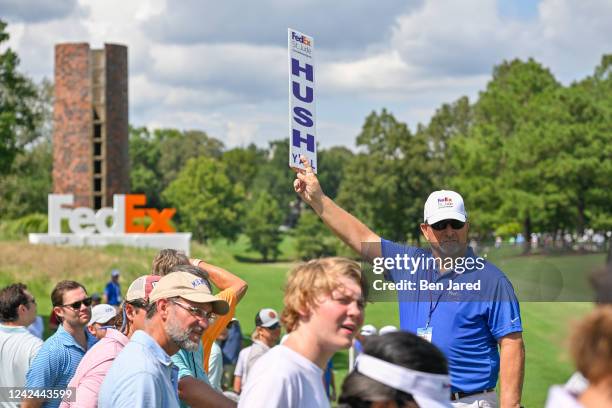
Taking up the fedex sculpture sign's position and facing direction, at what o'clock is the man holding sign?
The man holding sign is roughly at 12 o'clock from the fedex sculpture sign.

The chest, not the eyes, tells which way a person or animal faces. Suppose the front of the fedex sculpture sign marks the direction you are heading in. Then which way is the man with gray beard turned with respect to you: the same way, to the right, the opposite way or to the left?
to the left

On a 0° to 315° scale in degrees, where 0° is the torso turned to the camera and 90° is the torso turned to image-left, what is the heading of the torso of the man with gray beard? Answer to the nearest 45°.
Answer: approximately 270°

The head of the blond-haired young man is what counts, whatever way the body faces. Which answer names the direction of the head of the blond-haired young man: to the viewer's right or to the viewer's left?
to the viewer's right

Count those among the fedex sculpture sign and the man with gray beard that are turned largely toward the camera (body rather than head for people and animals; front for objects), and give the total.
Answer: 1

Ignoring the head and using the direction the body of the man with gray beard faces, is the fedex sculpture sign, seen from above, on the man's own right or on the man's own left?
on the man's own left

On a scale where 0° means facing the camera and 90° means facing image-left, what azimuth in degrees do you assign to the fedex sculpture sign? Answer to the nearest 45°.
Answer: approximately 0°

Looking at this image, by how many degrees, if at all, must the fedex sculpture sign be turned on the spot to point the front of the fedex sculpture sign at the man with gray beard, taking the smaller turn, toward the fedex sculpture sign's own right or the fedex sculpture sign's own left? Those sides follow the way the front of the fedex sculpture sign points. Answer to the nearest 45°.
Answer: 0° — it already faces them
